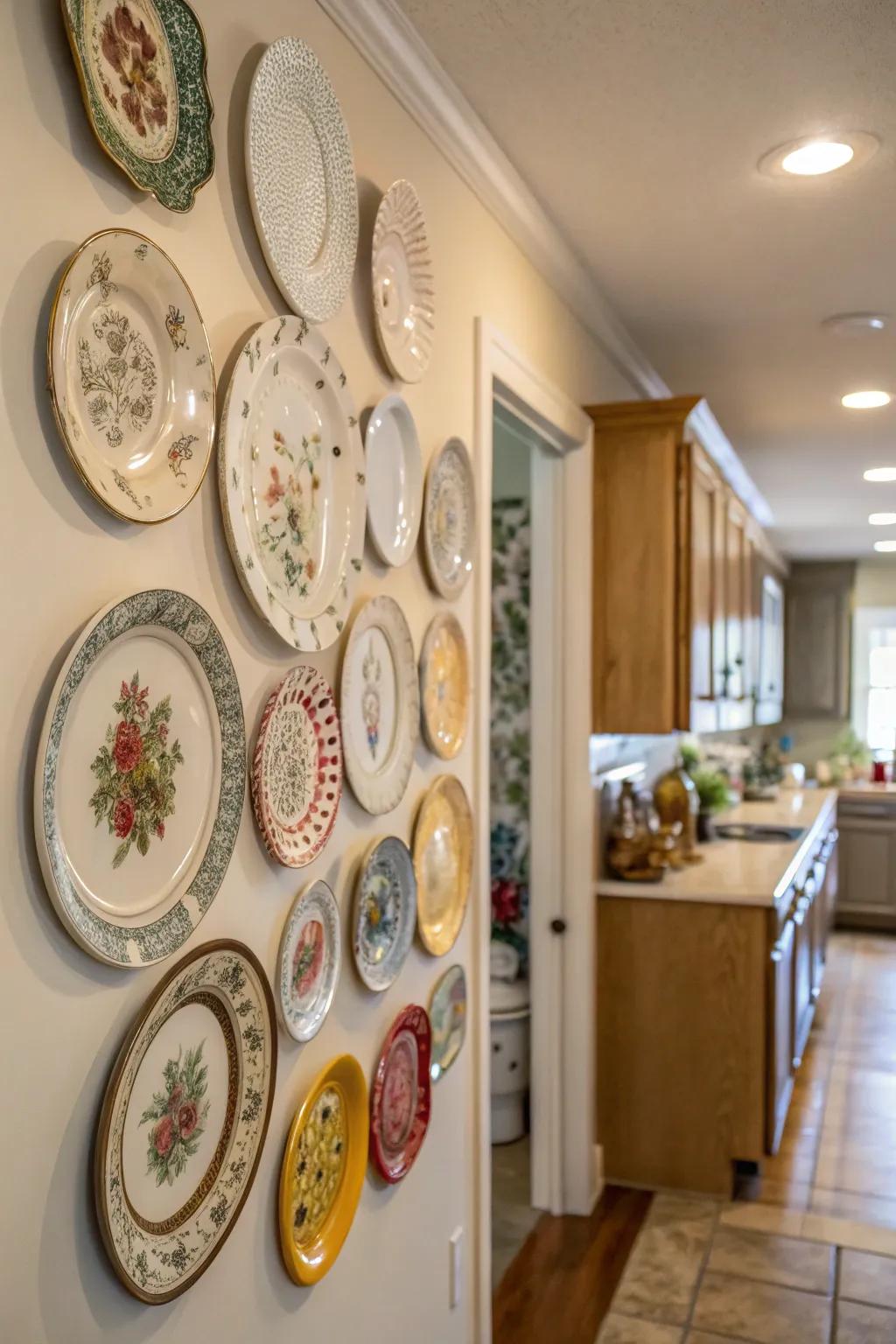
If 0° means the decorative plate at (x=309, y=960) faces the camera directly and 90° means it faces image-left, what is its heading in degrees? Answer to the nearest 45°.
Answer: approximately 315°

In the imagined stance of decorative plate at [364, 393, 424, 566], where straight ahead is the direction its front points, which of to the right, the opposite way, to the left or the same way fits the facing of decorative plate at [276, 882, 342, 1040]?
the same way

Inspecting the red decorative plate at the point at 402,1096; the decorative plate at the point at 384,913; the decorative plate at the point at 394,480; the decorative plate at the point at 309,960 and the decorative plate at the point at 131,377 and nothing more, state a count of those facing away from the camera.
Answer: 0

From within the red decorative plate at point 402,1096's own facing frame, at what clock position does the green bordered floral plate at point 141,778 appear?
The green bordered floral plate is roughly at 2 o'clock from the red decorative plate.

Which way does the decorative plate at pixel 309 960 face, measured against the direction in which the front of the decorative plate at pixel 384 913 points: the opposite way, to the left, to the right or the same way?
the same way

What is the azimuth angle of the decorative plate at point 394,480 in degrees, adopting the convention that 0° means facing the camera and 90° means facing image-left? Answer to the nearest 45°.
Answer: approximately 315°

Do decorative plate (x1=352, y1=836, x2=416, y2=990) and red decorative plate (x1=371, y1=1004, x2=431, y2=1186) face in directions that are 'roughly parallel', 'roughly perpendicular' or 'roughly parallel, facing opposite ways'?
roughly parallel

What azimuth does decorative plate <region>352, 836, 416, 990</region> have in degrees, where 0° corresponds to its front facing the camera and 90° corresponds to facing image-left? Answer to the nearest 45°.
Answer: approximately 315°

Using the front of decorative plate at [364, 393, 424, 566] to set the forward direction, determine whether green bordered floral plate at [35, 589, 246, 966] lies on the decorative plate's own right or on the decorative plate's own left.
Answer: on the decorative plate's own right

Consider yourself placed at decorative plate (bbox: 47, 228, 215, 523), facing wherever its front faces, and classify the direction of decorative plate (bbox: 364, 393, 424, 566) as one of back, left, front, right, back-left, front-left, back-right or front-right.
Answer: left

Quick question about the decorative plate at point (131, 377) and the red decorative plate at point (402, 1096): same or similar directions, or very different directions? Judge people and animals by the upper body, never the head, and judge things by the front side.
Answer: same or similar directions

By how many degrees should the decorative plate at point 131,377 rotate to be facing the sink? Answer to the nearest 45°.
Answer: approximately 90° to its left

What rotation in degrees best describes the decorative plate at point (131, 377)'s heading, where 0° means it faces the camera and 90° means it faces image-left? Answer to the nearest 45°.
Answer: approximately 315°

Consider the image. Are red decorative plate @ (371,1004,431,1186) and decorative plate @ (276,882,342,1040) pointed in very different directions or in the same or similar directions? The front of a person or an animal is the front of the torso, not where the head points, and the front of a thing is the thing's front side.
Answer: same or similar directions
